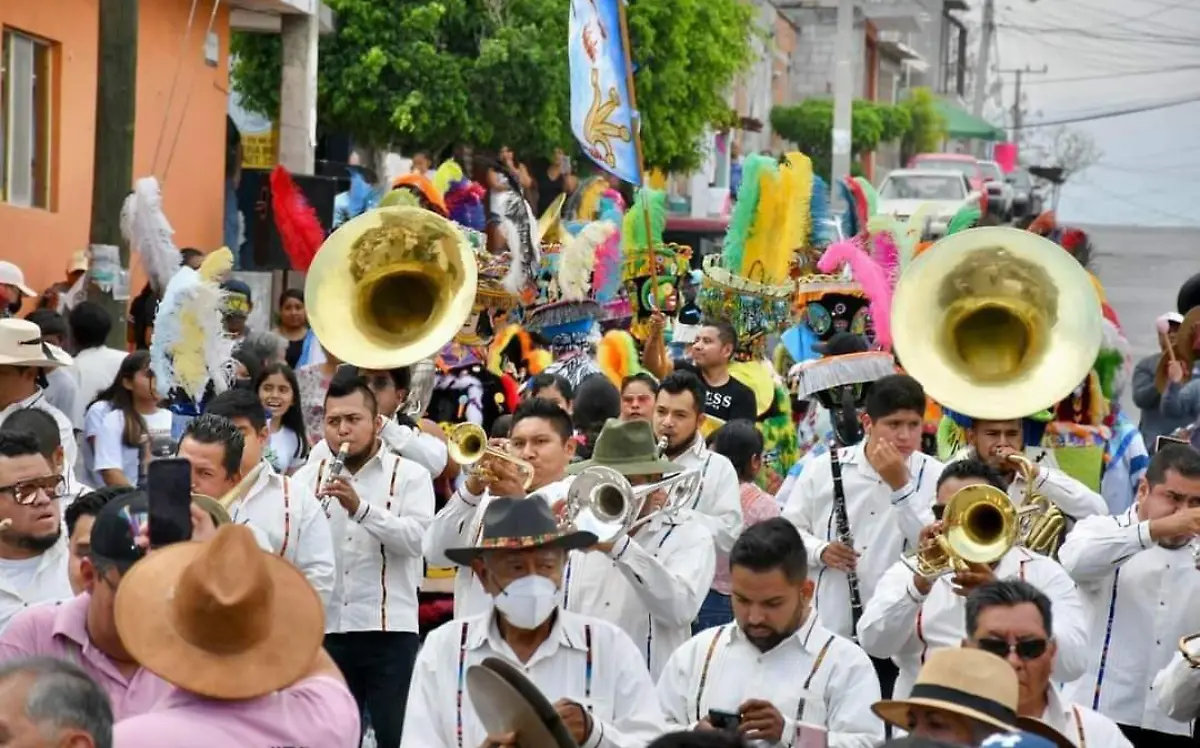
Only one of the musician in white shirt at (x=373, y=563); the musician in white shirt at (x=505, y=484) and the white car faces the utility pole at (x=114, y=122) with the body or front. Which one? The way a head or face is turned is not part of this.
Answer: the white car

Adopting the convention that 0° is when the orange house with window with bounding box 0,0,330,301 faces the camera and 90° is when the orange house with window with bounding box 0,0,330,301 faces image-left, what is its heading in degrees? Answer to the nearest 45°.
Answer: approximately 315°

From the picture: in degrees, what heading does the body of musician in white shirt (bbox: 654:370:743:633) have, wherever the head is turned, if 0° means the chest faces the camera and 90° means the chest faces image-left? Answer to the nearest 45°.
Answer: approximately 45°

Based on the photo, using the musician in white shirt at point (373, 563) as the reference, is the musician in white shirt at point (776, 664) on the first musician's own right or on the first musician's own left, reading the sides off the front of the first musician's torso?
on the first musician's own left

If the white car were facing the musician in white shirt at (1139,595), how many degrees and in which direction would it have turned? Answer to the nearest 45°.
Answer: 0° — it already faces them

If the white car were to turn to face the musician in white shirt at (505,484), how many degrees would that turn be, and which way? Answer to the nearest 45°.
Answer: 0° — it already faces them

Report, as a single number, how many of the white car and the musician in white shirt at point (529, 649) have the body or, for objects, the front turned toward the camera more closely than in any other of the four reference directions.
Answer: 2
